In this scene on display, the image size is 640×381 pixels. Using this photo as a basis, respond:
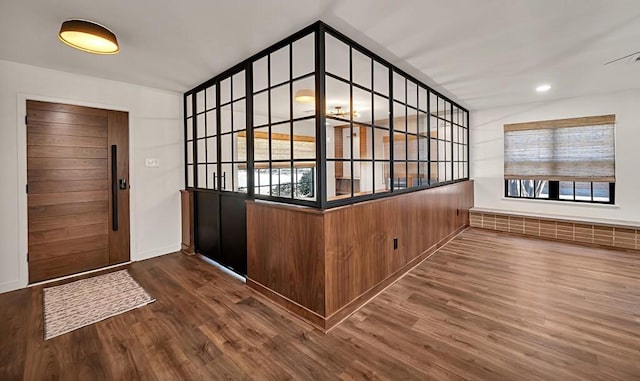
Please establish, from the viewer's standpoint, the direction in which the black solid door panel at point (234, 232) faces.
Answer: facing the viewer and to the left of the viewer

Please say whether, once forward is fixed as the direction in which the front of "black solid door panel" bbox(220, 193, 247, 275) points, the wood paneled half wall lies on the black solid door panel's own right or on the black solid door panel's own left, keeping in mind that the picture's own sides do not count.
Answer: on the black solid door panel's own left

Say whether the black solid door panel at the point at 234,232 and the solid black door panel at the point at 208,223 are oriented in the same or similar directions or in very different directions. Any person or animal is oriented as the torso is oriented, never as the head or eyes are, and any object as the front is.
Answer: same or similar directions

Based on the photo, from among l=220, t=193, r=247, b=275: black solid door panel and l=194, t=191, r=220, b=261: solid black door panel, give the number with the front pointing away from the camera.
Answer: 0

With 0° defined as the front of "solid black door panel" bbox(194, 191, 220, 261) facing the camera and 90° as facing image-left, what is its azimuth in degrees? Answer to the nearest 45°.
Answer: approximately 45°

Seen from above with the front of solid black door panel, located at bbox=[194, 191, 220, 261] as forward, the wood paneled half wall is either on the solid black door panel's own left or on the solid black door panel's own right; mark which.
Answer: on the solid black door panel's own left

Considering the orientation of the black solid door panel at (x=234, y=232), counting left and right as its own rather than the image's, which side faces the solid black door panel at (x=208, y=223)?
right
